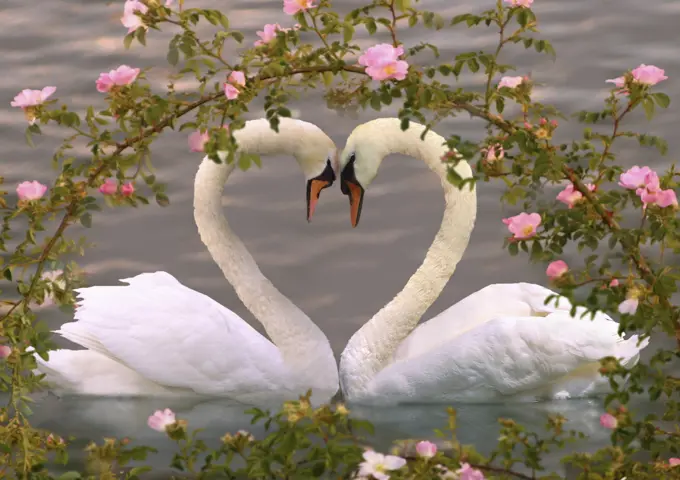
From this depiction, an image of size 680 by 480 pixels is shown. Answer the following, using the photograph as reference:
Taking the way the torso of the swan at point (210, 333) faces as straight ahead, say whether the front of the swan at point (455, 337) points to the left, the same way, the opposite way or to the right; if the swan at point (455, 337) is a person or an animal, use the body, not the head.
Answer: the opposite way

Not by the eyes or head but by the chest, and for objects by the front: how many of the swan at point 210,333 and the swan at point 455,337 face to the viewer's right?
1

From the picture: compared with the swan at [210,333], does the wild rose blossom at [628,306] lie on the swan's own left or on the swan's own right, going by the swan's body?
on the swan's own right

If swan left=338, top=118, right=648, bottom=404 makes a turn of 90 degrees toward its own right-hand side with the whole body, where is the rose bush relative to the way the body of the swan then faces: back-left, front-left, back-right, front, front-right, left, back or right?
back

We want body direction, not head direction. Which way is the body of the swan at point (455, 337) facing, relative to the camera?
to the viewer's left

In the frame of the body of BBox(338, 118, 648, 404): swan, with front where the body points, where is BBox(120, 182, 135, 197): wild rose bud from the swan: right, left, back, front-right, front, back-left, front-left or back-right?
front-left

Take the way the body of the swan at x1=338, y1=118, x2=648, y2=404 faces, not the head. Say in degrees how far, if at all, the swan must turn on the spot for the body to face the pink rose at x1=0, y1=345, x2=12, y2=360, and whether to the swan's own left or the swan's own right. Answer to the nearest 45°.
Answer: approximately 45° to the swan's own left

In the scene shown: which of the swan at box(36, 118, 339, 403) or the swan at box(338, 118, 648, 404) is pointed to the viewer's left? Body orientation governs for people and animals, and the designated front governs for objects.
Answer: the swan at box(338, 118, 648, 404)

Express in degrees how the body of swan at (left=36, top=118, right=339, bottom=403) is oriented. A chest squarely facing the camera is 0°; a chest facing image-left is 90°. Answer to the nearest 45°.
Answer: approximately 270°

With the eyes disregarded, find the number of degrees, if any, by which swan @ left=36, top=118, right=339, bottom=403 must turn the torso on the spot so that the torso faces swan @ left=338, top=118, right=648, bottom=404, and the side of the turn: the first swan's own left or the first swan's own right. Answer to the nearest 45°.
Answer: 0° — it already faces it
